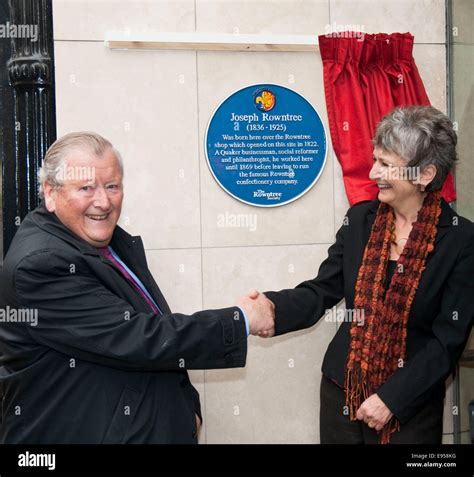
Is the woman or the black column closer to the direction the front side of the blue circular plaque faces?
the woman

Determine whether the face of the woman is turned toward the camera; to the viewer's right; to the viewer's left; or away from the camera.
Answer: to the viewer's left

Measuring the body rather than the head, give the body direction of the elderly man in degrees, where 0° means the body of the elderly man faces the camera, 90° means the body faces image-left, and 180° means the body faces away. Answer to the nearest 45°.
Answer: approximately 315°

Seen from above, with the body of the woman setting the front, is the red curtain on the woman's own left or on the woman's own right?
on the woman's own right

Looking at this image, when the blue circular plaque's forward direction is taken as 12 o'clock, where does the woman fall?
The woman is roughly at 11 o'clock from the blue circular plaque.

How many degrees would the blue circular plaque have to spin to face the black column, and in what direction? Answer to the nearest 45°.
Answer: approximately 90° to its right

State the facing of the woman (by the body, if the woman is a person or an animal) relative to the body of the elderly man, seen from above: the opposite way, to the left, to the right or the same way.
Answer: to the right

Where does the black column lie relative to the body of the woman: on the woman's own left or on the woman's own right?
on the woman's own right

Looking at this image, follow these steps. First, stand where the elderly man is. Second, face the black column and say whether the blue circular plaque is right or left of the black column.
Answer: right

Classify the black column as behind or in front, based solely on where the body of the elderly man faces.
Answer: behind
